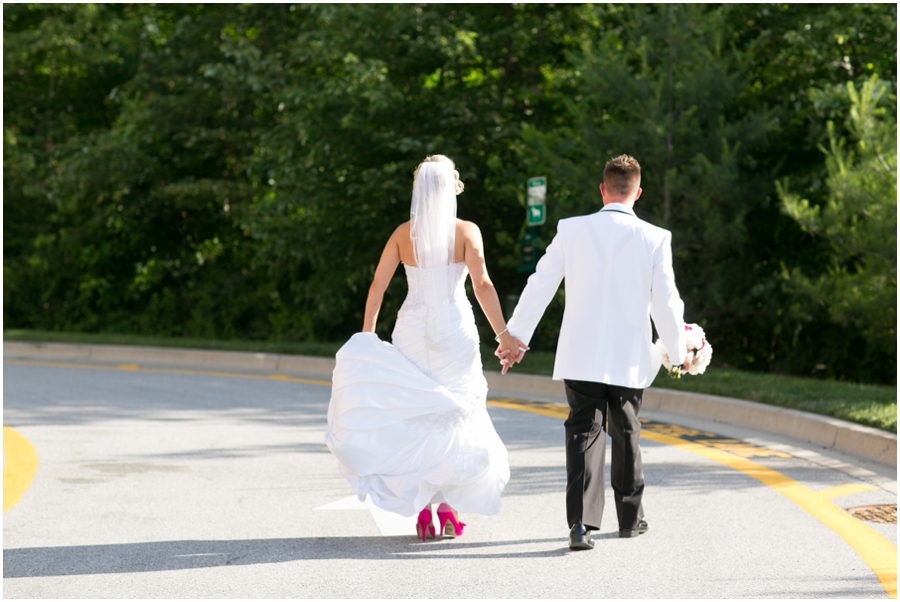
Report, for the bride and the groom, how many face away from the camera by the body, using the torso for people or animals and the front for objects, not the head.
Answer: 2

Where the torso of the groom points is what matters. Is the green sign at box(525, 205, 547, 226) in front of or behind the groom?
in front

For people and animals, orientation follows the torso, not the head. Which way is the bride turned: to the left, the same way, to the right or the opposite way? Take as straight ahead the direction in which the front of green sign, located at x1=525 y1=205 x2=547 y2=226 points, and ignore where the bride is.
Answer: the opposite way

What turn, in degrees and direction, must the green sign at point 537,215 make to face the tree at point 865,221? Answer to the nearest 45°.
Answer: approximately 45° to its left

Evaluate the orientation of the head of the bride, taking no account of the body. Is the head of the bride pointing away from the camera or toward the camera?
away from the camera

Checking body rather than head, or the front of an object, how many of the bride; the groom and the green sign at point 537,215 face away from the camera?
2

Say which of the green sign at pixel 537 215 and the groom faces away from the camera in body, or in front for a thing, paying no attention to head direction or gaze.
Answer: the groom

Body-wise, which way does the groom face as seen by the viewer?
away from the camera

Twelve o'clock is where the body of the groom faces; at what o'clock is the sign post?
The sign post is roughly at 12 o'clock from the groom.

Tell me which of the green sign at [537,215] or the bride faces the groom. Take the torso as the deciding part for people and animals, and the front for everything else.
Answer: the green sign

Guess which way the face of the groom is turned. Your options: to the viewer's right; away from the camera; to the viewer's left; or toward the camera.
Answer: away from the camera

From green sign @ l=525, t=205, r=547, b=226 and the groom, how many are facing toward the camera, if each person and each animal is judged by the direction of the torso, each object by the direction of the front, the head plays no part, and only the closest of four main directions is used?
1

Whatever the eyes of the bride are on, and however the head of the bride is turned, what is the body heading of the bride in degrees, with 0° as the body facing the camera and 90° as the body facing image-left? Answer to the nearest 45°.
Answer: approximately 180°

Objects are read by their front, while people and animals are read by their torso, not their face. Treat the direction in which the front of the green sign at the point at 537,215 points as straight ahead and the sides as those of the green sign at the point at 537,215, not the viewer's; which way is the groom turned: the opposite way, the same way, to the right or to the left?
the opposite way

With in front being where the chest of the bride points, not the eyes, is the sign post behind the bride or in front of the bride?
in front

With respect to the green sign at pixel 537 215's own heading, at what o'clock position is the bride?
The bride is roughly at 12 o'clock from the green sign.
